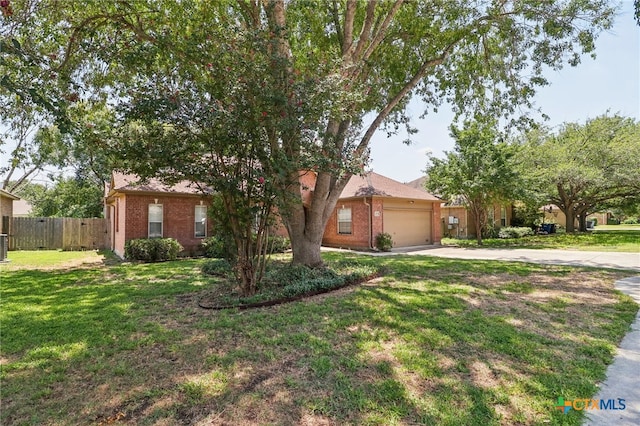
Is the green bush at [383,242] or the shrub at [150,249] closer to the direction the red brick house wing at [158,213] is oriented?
the shrub

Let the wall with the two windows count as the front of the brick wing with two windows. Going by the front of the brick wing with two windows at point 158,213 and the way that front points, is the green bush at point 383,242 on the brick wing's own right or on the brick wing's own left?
on the brick wing's own left

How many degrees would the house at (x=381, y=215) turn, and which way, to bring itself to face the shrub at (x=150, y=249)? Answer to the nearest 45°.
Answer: approximately 90° to its right

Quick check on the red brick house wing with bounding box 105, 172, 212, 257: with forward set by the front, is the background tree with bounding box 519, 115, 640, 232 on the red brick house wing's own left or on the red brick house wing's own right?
on the red brick house wing's own left

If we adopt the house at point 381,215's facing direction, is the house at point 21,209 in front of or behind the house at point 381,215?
behind

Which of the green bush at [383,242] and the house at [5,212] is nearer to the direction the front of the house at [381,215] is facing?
the green bush

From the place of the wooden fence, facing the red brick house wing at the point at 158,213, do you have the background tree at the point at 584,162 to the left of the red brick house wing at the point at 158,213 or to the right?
left

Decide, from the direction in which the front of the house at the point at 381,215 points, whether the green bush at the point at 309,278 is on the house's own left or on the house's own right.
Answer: on the house's own right

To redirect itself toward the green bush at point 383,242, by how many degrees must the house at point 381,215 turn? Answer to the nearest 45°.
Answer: approximately 45° to its right

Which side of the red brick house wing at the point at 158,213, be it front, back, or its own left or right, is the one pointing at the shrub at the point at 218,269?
front

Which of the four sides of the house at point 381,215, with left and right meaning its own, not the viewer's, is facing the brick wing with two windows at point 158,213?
right

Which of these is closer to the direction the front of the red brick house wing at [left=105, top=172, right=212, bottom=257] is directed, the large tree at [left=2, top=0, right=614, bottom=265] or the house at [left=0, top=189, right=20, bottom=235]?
the large tree

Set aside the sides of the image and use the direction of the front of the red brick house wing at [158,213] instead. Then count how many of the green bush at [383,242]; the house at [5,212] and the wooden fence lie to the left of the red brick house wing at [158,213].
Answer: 1

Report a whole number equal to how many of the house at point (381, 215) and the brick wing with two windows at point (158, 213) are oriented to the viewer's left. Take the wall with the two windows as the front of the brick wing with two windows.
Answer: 0
